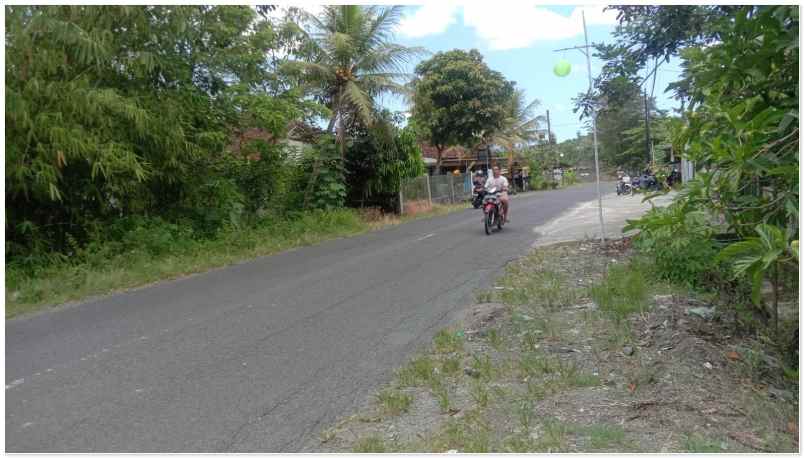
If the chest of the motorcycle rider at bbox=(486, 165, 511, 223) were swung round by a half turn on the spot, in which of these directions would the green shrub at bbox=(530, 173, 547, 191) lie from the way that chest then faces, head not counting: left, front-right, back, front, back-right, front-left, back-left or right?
front-left

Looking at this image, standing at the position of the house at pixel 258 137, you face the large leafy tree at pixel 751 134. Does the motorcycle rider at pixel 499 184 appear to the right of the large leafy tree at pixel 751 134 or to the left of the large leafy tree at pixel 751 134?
left

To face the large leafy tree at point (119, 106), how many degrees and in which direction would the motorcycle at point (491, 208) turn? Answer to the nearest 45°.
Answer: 0° — it already faces it

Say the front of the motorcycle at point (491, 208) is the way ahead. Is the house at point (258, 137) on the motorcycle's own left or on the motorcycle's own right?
on the motorcycle's own right

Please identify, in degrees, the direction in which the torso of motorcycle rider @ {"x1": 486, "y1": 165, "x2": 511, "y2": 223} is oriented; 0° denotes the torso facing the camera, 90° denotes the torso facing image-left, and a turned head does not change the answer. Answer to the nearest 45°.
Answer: approximately 45°

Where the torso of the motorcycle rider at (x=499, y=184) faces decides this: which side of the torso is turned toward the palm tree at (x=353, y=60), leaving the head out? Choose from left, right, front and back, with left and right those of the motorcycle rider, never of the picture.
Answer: right

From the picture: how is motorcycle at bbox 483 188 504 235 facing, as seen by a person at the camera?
facing the viewer and to the left of the viewer

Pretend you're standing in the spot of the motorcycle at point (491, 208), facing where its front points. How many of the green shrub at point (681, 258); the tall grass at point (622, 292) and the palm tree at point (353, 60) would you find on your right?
1
